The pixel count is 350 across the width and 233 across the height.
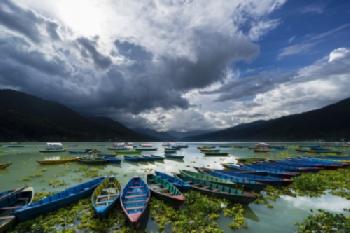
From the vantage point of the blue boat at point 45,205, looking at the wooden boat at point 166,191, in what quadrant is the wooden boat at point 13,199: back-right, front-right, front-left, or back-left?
back-left
